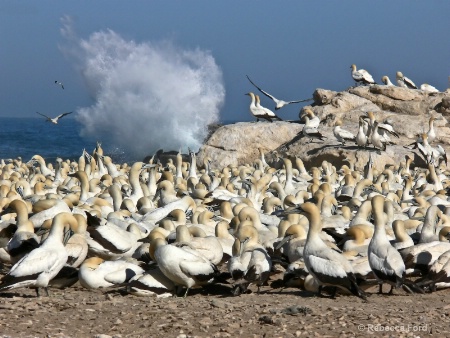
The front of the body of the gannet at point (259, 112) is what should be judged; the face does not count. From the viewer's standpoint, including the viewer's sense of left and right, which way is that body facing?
facing to the left of the viewer

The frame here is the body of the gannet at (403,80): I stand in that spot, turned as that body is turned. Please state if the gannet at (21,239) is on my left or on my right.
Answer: on my left

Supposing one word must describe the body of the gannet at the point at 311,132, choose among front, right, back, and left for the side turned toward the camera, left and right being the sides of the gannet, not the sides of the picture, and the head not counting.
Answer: left

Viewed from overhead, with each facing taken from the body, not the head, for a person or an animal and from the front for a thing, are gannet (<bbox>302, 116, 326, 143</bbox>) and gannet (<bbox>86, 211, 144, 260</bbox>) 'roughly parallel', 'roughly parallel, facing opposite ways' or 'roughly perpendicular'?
roughly parallel, facing opposite ways

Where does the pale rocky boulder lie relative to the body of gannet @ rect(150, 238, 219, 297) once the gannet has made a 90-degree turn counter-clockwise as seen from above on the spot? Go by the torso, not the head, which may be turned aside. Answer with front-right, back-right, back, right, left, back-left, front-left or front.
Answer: back

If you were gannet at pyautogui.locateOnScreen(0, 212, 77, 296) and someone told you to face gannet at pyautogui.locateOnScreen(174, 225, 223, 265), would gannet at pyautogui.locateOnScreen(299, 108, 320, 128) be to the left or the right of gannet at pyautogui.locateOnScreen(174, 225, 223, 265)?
left

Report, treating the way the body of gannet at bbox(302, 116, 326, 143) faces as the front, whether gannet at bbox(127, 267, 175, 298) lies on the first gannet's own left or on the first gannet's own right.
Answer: on the first gannet's own left

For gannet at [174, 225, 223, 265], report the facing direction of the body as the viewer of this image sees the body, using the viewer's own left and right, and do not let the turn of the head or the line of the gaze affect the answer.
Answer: facing to the left of the viewer

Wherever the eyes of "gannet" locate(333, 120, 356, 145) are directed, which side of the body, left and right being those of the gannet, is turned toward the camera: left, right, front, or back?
left

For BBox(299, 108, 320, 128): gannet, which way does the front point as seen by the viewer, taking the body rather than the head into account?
to the viewer's left
